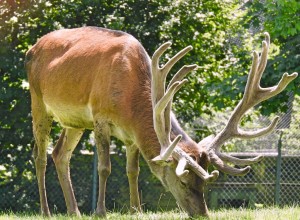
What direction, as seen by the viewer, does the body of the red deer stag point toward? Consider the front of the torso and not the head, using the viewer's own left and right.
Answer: facing the viewer and to the right of the viewer
